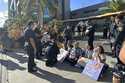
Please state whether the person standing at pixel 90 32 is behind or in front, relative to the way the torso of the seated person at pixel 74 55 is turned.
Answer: behind

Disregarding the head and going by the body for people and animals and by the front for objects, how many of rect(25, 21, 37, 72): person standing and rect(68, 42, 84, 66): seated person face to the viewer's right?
1

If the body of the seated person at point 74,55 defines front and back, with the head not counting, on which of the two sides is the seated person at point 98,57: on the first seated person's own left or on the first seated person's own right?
on the first seated person's own left

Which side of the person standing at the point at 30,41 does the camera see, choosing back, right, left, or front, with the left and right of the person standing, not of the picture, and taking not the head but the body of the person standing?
right

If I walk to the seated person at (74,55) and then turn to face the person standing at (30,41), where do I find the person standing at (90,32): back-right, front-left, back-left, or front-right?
back-right

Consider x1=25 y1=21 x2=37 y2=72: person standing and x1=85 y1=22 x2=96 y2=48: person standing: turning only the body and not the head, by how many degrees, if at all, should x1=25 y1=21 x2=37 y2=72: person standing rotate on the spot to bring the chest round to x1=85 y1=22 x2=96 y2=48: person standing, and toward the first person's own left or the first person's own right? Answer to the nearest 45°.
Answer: approximately 45° to the first person's own left

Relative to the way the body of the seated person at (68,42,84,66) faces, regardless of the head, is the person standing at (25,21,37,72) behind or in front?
in front

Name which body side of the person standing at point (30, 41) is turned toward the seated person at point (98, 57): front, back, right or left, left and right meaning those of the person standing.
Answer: front
